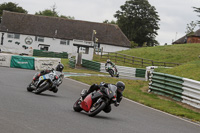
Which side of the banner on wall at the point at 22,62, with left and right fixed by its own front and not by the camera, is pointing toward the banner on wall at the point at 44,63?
left

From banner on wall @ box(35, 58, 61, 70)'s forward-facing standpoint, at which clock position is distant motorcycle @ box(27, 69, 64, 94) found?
The distant motorcycle is roughly at 12 o'clock from the banner on wall.

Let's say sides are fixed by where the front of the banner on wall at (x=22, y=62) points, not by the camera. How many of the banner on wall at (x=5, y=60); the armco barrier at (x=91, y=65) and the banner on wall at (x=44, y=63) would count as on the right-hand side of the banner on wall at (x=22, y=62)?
1

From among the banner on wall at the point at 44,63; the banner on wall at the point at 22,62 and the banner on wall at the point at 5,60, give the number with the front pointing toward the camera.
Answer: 3

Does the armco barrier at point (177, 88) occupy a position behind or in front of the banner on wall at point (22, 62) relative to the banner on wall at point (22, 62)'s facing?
in front

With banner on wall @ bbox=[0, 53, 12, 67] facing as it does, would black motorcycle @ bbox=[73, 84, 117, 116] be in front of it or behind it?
in front

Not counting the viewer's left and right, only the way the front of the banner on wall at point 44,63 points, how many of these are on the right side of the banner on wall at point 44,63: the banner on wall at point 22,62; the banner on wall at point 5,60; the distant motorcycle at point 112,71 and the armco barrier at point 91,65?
2

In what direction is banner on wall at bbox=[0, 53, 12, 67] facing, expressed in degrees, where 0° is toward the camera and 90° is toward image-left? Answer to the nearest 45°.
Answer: approximately 0°

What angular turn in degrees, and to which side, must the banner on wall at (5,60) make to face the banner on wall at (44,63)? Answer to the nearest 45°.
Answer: approximately 90° to its left

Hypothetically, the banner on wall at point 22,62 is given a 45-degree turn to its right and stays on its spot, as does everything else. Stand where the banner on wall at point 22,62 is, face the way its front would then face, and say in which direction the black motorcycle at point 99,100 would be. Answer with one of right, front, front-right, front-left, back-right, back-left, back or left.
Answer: front-left

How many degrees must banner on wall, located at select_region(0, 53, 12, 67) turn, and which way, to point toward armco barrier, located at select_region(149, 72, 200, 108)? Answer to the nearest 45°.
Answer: approximately 45° to its left

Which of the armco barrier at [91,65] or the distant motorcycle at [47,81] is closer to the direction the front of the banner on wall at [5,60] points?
the distant motorcycle

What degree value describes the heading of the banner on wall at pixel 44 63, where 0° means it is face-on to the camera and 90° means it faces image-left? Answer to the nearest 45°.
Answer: approximately 0°
